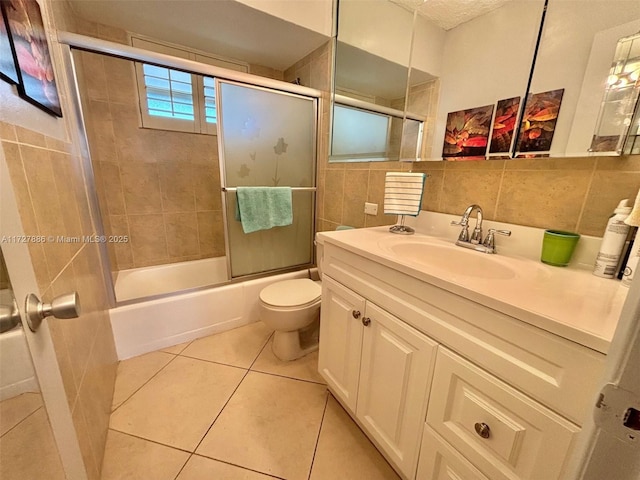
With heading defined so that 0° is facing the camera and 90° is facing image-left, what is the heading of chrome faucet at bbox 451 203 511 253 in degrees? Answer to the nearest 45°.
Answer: approximately 45°

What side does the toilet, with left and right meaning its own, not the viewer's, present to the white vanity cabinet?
left

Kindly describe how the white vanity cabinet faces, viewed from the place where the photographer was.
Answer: facing the viewer and to the left of the viewer

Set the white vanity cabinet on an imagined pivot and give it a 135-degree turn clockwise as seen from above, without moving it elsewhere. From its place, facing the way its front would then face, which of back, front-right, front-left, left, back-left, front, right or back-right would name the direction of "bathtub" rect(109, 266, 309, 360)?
left

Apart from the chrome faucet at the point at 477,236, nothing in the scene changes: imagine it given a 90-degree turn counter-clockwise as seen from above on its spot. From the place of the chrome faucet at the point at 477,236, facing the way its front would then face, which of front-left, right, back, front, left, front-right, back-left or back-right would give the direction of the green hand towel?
back-right

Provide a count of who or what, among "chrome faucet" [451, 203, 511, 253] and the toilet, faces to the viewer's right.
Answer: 0

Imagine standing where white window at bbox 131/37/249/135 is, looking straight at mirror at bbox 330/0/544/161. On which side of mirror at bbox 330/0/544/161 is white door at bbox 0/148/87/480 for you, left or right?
right

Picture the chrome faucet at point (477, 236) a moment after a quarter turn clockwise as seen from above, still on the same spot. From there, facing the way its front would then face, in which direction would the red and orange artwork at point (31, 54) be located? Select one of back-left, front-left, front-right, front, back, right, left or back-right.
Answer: left

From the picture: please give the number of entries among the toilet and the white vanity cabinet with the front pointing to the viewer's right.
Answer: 0

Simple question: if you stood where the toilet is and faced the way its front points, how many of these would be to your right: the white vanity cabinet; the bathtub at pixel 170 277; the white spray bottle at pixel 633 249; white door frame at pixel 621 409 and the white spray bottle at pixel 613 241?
1
